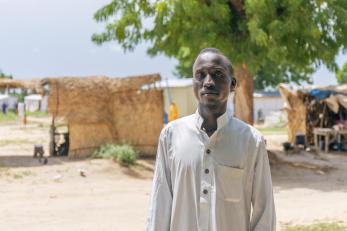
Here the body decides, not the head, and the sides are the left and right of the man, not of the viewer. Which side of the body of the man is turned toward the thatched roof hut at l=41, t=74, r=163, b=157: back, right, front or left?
back

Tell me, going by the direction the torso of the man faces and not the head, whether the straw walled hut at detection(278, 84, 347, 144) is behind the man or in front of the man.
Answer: behind

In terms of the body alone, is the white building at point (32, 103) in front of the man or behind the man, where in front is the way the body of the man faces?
behind

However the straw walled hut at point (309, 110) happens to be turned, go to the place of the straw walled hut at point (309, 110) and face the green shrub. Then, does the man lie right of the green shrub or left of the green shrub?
left

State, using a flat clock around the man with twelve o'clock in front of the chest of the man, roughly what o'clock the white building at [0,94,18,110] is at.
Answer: The white building is roughly at 5 o'clock from the man.

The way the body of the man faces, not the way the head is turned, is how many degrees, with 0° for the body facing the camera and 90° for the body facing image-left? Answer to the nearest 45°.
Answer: approximately 0°

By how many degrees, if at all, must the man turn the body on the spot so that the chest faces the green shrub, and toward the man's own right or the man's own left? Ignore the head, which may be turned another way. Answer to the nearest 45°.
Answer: approximately 180°
